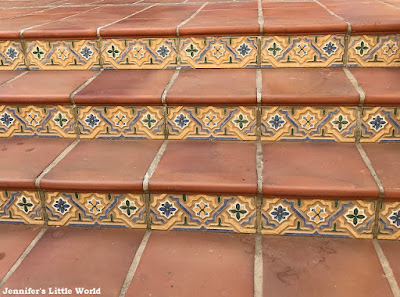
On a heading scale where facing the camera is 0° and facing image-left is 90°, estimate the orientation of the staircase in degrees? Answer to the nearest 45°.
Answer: approximately 0°
